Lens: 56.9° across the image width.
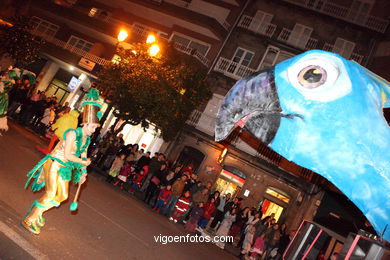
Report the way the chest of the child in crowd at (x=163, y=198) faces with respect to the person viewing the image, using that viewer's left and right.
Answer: facing the viewer and to the left of the viewer

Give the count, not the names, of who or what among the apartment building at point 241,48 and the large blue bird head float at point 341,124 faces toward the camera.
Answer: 1

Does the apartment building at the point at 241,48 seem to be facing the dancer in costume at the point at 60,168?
yes

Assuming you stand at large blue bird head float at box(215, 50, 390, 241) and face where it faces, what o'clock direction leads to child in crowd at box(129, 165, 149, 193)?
The child in crowd is roughly at 2 o'clock from the large blue bird head float.

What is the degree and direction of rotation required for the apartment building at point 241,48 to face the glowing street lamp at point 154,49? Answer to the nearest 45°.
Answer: approximately 45° to its right

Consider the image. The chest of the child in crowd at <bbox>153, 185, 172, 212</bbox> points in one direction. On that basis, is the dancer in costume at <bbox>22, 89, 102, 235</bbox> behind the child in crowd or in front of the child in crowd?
in front

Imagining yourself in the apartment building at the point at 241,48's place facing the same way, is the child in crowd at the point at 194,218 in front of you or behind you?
in front

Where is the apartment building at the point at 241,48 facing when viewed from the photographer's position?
facing the viewer

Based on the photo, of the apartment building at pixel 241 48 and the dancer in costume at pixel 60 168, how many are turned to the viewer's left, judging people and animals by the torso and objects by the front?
0

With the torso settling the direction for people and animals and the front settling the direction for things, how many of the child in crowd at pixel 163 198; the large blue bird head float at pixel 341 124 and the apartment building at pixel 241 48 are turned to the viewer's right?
0

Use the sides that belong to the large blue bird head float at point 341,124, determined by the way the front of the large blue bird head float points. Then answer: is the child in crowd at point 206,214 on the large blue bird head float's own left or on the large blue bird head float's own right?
on the large blue bird head float's own right

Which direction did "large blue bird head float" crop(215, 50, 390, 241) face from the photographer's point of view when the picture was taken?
facing to the left of the viewer

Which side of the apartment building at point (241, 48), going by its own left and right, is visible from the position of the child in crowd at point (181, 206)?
front

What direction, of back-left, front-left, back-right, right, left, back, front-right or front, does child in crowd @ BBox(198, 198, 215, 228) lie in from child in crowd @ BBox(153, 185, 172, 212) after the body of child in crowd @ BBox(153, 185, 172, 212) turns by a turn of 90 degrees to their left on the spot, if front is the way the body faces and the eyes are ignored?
front-left

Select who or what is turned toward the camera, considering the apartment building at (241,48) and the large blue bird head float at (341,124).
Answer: the apartment building
